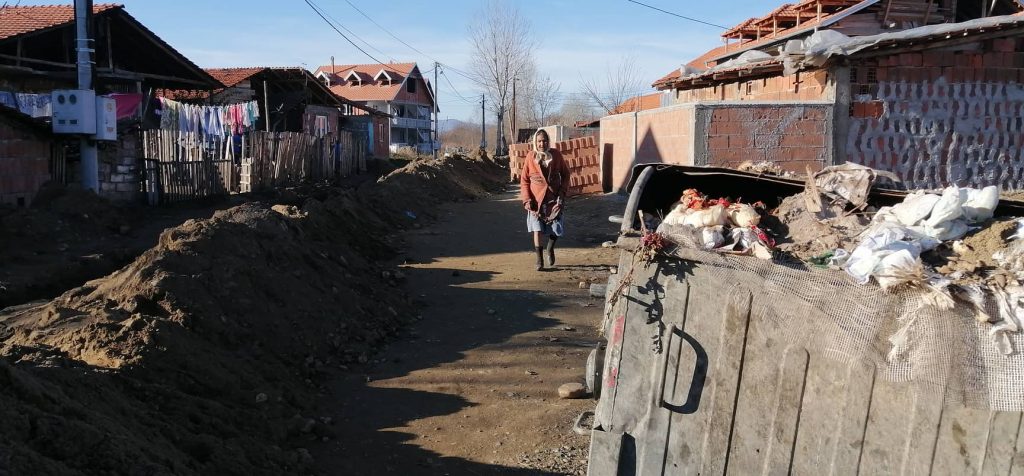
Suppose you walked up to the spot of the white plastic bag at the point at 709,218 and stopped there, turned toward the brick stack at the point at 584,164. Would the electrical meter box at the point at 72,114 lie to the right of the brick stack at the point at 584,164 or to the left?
left

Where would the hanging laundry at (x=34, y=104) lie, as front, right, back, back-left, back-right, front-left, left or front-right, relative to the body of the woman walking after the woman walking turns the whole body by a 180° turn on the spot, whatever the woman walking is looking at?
front-left

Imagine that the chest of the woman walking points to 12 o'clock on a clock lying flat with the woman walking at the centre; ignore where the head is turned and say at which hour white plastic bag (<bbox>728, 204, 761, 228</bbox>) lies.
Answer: The white plastic bag is roughly at 12 o'clock from the woman walking.

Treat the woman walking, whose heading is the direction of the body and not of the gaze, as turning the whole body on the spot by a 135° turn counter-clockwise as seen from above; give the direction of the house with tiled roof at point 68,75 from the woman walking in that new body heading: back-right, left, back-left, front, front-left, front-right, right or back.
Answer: left

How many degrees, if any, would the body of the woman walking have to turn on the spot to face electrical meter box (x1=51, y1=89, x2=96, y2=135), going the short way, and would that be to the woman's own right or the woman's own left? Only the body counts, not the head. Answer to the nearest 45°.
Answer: approximately 135° to the woman's own right

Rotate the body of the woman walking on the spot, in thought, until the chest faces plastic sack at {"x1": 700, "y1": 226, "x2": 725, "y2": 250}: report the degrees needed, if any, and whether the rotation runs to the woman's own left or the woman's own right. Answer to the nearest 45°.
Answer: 0° — they already face it

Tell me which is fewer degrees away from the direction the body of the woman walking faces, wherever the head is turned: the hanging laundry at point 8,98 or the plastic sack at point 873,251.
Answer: the plastic sack

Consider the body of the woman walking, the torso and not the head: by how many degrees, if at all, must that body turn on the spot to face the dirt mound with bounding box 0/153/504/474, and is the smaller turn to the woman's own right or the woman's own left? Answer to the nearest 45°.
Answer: approximately 45° to the woman's own right

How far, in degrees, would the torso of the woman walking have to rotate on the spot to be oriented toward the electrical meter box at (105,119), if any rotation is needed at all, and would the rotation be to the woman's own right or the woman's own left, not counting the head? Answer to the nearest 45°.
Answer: approximately 135° to the woman's own right

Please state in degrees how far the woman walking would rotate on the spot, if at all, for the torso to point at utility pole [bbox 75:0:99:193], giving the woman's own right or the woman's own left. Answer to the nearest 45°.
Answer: approximately 135° to the woman's own right

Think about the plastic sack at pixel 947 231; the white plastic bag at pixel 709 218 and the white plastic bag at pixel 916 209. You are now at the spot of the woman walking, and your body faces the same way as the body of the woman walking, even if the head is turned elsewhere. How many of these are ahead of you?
3

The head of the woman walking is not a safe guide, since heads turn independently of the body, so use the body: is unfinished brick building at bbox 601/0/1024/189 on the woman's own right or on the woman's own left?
on the woman's own left

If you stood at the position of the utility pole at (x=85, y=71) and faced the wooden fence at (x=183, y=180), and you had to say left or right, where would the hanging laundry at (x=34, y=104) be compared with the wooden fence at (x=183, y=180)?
left

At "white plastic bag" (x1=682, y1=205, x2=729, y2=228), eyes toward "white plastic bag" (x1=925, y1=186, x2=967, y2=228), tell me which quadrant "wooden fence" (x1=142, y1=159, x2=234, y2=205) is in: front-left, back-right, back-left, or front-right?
back-left

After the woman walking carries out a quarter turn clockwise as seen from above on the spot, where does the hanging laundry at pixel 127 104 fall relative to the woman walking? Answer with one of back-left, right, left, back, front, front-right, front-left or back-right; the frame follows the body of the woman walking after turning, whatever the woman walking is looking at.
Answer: front-right
